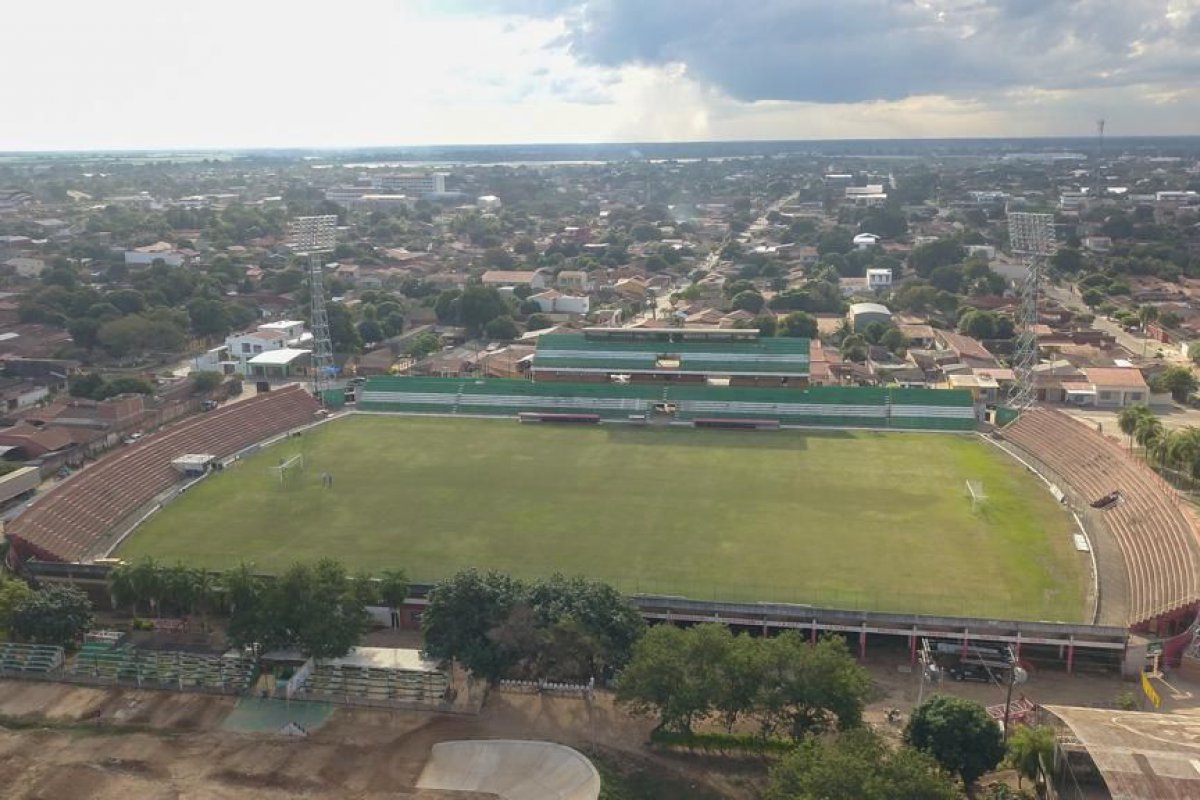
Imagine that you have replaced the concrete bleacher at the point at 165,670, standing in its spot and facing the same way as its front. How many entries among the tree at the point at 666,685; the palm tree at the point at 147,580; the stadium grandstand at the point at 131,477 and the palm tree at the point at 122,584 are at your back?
3

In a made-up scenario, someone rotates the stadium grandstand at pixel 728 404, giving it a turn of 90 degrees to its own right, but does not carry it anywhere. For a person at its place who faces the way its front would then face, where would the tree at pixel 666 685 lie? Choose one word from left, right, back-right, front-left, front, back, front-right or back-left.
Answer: left

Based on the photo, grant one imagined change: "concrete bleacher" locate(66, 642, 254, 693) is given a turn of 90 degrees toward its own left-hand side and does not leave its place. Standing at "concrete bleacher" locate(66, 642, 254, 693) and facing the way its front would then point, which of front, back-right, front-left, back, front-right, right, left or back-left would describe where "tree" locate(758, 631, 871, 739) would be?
front-right

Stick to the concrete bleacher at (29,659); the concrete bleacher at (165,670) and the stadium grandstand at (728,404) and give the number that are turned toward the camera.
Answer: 3

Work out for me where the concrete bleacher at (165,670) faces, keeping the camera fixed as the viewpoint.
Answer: facing the viewer

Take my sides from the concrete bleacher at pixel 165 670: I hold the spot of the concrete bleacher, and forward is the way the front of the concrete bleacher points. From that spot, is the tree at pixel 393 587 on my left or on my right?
on my left

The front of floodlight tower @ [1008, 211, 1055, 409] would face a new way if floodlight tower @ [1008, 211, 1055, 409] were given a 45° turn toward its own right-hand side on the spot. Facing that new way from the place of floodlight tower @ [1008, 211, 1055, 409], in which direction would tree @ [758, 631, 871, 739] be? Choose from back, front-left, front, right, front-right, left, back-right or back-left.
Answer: left

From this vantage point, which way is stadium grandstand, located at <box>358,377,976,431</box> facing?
toward the camera

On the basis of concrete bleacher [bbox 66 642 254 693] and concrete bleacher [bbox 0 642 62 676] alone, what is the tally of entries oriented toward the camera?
2

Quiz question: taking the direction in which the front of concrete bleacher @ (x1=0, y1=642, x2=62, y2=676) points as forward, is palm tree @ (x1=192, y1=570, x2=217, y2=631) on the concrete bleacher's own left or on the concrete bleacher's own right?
on the concrete bleacher's own left

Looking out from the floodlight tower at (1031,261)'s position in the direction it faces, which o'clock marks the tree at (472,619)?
The tree is roughly at 11 o'clock from the floodlight tower.

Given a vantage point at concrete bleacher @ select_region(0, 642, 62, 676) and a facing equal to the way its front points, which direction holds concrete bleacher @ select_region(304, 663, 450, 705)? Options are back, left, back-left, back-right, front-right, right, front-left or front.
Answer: front-left

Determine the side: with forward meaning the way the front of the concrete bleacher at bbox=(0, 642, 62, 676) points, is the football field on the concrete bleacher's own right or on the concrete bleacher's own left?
on the concrete bleacher's own left

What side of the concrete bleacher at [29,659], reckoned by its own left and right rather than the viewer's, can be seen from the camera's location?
front

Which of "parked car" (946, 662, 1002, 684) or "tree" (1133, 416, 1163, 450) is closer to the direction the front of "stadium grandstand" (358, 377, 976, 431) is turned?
the parked car

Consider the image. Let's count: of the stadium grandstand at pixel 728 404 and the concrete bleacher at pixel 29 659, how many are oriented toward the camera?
2

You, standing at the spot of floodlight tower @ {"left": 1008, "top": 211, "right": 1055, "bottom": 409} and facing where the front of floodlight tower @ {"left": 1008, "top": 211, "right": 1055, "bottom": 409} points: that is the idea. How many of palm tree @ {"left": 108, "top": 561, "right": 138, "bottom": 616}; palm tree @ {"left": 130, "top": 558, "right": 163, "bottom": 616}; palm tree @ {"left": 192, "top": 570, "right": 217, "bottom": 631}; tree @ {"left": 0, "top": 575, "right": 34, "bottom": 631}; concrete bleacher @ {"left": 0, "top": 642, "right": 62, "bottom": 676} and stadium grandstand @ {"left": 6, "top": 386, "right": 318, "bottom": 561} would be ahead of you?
6

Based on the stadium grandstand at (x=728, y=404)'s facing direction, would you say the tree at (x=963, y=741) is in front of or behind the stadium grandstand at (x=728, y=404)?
in front

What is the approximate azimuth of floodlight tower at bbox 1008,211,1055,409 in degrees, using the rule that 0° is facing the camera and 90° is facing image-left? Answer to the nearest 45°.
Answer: approximately 45°
